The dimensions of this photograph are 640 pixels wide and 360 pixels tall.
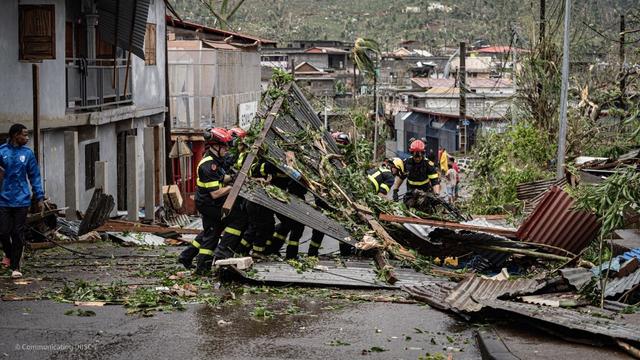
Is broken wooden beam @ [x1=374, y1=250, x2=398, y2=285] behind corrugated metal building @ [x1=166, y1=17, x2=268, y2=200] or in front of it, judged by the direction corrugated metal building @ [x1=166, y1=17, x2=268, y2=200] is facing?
in front

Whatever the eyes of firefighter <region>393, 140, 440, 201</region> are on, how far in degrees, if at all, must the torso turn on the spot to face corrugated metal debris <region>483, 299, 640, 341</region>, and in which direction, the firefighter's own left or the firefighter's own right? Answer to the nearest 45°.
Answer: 0° — they already face it

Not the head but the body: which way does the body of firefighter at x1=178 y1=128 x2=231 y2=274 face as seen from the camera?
to the viewer's right

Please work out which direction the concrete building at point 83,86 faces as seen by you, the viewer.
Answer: facing the viewer and to the right of the viewer

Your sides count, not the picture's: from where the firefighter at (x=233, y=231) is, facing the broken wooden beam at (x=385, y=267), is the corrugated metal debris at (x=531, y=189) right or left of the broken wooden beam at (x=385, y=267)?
left

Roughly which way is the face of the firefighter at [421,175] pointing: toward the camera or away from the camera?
toward the camera

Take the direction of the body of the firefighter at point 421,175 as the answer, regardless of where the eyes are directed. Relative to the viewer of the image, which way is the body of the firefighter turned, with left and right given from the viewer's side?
facing the viewer

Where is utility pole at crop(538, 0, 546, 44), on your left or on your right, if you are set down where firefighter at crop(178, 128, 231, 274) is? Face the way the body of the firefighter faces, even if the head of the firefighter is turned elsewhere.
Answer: on your left

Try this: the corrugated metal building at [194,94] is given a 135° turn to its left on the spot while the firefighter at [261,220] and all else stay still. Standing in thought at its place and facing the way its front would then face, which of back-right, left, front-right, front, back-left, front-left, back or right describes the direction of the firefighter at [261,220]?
back

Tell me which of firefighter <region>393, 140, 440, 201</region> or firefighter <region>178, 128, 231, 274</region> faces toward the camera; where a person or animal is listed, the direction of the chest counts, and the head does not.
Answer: firefighter <region>393, 140, 440, 201</region>

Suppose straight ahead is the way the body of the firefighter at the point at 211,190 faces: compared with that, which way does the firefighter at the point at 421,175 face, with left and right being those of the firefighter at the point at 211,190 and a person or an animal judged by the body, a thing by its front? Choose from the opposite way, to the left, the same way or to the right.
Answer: to the right

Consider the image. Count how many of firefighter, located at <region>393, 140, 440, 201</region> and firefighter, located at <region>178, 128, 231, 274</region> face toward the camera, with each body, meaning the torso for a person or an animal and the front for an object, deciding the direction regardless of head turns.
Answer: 1

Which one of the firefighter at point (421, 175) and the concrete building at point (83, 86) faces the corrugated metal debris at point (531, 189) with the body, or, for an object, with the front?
the concrete building

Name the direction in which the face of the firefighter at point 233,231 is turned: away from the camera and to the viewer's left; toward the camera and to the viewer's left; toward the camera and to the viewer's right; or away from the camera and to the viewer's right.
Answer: away from the camera and to the viewer's right

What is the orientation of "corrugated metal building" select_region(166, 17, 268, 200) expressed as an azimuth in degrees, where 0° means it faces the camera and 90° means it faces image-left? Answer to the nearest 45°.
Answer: approximately 315°
